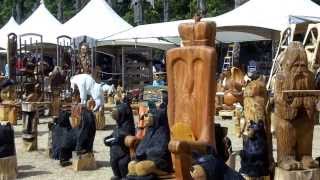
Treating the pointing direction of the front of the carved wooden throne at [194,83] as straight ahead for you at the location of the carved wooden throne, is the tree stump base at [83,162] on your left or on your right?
on your right

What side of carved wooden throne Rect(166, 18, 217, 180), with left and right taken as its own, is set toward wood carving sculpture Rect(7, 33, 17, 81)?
right

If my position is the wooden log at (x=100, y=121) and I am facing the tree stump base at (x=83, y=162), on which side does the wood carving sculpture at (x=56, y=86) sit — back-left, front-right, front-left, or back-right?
back-right

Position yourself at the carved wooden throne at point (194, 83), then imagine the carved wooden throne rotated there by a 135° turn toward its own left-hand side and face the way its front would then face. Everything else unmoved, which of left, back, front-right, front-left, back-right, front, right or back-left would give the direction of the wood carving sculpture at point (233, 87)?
left

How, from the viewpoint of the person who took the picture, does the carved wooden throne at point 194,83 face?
facing the viewer and to the left of the viewer

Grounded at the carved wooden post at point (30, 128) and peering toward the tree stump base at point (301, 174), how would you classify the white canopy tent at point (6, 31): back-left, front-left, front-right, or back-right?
back-left

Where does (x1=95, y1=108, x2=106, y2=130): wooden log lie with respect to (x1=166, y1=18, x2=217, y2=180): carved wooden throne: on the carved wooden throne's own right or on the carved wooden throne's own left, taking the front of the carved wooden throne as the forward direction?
on the carved wooden throne's own right
